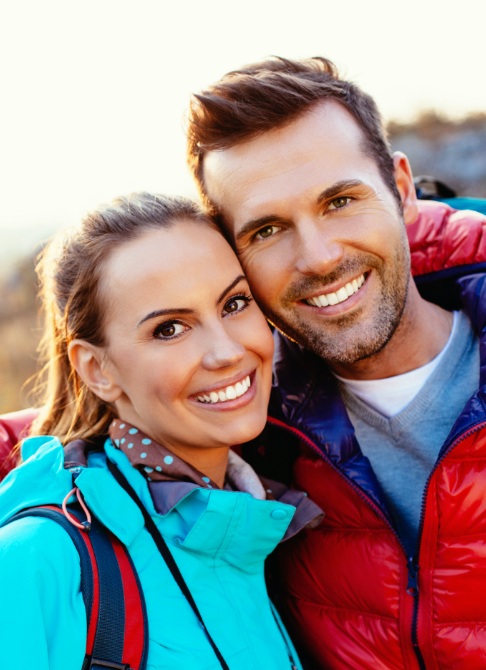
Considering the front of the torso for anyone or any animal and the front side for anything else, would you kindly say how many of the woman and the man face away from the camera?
0

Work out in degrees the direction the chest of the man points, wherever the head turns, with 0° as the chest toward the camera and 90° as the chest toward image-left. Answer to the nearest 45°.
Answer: approximately 0°

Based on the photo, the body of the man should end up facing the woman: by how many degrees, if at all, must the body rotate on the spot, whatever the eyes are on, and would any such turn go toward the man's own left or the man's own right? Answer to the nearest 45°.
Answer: approximately 45° to the man's own right

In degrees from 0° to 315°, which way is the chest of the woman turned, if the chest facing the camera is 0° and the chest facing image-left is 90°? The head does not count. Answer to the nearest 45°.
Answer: approximately 315°
